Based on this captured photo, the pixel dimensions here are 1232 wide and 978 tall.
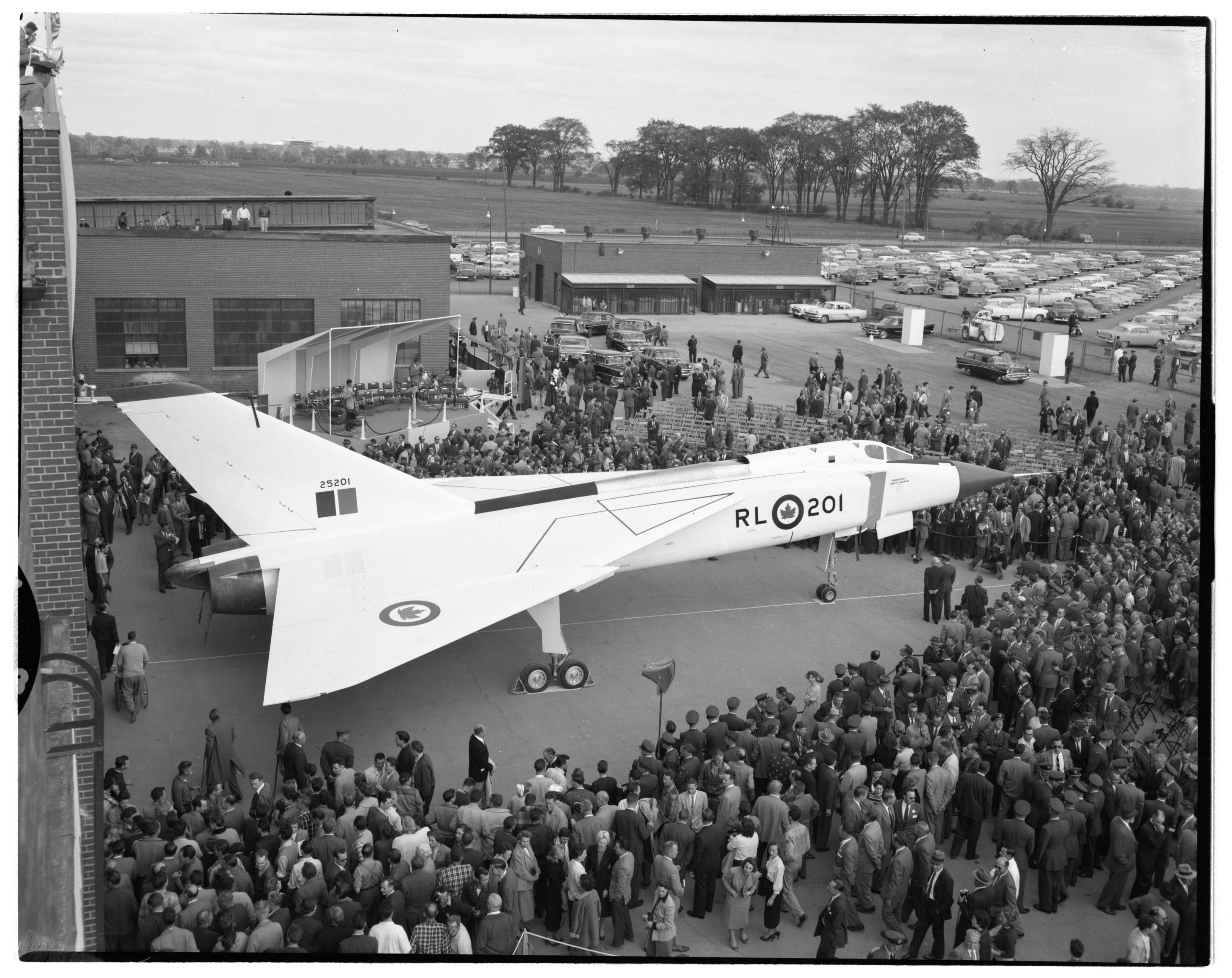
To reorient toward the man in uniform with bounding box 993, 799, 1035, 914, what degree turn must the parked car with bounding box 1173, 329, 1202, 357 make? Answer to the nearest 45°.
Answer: approximately 45° to its left

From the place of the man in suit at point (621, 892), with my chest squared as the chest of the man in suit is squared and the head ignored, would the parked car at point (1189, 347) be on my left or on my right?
on my right

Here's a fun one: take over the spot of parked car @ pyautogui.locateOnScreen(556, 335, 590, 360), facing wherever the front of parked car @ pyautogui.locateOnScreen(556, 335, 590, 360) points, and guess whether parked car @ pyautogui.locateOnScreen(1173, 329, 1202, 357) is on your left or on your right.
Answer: on your left

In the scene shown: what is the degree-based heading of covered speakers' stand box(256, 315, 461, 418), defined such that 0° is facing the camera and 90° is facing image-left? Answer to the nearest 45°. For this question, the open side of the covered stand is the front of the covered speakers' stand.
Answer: approximately 315°

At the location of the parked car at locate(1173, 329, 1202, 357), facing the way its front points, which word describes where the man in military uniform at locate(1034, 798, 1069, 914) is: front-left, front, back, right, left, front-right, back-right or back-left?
front-left

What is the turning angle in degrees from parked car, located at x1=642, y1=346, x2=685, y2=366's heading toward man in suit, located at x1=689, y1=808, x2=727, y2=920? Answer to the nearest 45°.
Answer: approximately 45° to its right

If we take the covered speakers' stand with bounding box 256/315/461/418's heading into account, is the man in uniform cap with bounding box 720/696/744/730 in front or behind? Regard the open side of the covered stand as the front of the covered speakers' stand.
in front

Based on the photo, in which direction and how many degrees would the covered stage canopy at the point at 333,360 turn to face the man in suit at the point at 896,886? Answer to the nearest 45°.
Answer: approximately 45° to its right

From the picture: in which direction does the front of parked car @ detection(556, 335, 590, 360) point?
toward the camera

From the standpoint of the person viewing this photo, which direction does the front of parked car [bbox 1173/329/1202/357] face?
facing the viewer and to the left of the viewer

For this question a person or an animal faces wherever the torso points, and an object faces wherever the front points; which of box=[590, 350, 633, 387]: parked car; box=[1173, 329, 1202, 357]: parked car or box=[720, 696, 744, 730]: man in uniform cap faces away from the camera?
the man in uniform cap

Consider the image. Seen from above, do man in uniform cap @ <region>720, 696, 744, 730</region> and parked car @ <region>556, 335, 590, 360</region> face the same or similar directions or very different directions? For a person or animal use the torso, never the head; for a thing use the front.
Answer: very different directions
